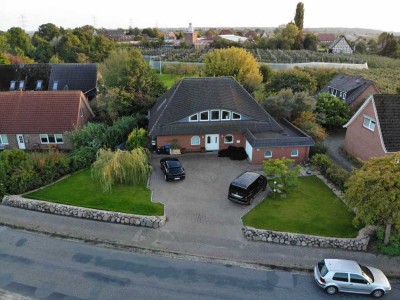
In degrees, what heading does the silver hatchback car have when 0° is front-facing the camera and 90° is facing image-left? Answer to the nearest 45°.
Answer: approximately 270°

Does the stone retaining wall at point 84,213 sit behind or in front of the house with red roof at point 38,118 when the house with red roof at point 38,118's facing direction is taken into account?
in front

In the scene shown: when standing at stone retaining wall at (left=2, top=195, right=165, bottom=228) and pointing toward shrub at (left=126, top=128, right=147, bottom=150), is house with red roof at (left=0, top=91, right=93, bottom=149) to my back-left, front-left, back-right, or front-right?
front-left

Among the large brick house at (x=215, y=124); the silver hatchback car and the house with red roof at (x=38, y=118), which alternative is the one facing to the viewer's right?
the silver hatchback car

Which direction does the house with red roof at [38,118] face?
toward the camera

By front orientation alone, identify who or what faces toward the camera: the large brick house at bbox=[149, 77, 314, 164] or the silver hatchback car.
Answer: the large brick house

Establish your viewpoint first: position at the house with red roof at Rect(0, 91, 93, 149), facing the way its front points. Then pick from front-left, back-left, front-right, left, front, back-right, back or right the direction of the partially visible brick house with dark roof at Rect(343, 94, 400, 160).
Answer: front-left

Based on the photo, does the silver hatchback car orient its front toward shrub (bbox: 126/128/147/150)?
no

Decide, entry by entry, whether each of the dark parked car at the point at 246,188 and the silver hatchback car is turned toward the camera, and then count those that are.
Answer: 0

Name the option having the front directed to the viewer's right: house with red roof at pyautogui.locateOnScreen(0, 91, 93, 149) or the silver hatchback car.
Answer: the silver hatchback car

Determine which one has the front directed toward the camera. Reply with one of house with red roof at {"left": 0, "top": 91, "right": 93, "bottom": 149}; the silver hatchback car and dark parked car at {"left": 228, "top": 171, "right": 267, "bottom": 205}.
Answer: the house with red roof

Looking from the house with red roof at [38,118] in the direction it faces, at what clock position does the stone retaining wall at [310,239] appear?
The stone retaining wall is roughly at 11 o'clock from the house with red roof.

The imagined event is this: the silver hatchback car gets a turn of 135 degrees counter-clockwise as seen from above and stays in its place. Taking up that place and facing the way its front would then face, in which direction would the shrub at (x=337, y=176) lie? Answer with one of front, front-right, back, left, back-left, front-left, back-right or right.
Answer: front-right

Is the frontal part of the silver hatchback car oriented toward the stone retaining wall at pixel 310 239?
no

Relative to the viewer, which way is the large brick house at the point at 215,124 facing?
toward the camera

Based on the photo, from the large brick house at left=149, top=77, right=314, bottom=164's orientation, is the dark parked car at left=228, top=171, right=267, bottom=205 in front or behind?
in front

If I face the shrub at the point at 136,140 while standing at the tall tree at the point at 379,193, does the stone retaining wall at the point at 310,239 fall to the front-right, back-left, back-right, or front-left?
front-left
